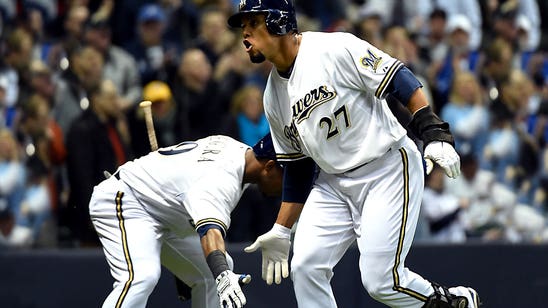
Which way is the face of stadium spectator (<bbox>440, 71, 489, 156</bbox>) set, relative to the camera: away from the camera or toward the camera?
toward the camera

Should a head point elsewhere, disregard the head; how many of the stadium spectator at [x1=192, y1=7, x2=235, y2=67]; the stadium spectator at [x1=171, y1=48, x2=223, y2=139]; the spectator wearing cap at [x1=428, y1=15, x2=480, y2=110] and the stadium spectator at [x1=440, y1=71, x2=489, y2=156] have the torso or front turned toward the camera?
4

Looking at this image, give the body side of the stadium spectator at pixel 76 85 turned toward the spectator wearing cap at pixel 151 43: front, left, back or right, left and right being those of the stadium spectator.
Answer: left

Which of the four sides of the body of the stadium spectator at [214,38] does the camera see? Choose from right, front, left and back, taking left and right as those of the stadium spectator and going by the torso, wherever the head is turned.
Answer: front

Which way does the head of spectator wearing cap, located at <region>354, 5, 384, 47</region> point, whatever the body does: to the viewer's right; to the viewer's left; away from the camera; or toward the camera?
toward the camera

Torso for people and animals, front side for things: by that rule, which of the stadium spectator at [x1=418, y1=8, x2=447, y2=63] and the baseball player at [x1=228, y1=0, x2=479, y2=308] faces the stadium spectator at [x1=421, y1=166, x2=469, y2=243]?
the stadium spectator at [x1=418, y1=8, x2=447, y2=63]

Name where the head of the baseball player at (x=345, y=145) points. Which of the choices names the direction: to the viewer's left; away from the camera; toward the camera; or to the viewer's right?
to the viewer's left

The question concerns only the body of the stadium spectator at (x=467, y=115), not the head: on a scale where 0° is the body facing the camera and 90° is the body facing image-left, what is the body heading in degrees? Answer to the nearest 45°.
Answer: approximately 0°

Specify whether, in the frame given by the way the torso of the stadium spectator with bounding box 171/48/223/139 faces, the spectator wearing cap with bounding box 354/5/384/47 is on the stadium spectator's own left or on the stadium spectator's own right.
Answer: on the stadium spectator's own left

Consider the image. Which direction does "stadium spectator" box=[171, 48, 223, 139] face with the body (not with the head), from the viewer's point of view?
toward the camera

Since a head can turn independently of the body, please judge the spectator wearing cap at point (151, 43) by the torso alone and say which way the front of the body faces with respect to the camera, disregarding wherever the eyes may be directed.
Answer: toward the camera

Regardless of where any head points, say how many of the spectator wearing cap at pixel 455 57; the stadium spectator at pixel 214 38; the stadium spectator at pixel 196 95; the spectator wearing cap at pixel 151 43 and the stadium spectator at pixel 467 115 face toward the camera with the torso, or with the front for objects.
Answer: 5

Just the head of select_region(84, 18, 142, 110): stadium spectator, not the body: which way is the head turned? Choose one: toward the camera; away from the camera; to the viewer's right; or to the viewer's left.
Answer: toward the camera

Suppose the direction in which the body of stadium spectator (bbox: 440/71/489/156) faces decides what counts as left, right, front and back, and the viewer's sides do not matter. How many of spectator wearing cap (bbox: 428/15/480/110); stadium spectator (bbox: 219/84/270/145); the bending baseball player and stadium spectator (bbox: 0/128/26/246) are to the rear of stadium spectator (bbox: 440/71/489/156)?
1

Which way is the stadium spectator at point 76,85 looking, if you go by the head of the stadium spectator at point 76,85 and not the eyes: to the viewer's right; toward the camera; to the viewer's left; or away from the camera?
toward the camera

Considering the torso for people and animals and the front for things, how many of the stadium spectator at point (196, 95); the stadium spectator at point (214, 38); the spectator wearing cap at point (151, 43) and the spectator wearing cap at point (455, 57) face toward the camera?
4

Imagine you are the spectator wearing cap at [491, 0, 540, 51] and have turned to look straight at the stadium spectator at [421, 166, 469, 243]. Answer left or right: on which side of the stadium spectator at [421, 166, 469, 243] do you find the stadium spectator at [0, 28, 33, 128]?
right

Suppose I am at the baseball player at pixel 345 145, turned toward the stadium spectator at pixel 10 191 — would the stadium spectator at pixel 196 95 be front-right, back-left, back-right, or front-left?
front-right

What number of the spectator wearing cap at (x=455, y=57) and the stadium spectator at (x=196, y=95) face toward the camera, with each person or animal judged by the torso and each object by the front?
2

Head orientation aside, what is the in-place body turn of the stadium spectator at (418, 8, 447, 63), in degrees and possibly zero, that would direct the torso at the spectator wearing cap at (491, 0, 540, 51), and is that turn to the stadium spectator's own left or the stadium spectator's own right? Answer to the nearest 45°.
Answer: approximately 135° to the stadium spectator's own left

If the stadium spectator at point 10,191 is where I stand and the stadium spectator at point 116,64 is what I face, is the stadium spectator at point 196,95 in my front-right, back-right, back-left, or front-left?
front-right

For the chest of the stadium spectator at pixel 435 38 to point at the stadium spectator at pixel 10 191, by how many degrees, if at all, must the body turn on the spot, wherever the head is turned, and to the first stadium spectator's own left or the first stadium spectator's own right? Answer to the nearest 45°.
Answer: approximately 45° to the first stadium spectator's own right

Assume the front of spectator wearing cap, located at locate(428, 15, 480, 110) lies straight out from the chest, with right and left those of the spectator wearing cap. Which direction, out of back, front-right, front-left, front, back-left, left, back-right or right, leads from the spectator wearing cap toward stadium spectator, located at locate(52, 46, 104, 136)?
front-right
